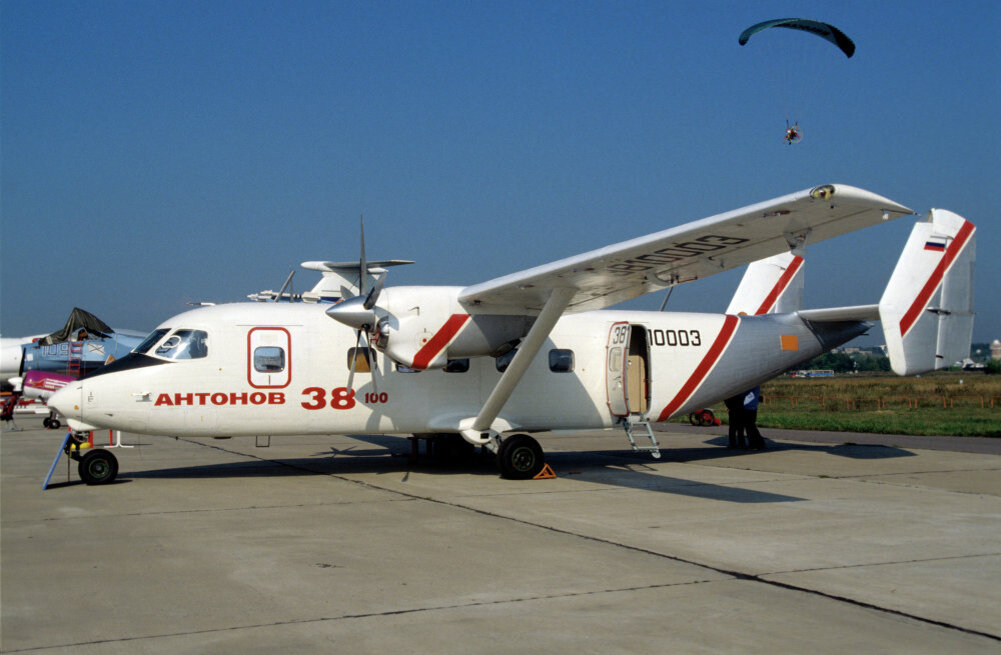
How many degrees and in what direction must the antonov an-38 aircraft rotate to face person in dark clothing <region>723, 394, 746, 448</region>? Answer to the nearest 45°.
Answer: approximately 180°

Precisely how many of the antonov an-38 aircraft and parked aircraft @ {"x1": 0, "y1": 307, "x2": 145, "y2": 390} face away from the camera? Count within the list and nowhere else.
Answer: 0

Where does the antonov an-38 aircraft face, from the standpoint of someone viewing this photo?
facing the viewer and to the left of the viewer

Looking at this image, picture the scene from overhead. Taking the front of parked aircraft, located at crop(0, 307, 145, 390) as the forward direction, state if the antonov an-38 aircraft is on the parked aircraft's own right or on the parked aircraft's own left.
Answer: on the parked aircraft's own left

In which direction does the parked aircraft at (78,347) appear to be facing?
to the viewer's left

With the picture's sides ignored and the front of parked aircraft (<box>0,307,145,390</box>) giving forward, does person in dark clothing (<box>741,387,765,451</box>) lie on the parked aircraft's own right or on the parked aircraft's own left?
on the parked aircraft's own left

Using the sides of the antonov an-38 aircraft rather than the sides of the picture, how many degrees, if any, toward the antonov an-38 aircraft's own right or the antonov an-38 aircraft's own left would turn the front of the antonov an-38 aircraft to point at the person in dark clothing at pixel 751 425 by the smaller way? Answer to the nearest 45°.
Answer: approximately 180°

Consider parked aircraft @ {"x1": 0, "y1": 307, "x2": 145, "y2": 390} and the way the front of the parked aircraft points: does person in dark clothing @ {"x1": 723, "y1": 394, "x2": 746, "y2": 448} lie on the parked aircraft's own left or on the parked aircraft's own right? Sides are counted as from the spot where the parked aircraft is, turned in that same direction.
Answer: on the parked aircraft's own left
